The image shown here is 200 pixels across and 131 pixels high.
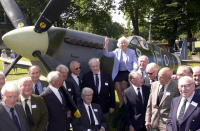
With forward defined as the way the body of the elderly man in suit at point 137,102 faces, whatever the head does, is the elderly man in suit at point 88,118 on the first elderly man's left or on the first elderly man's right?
on the first elderly man's right

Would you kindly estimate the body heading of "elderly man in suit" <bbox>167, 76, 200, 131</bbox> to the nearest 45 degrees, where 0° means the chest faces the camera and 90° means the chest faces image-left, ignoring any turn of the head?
approximately 45°

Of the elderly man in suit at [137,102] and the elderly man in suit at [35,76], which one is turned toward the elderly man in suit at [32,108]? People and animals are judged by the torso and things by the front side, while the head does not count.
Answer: the elderly man in suit at [35,76]

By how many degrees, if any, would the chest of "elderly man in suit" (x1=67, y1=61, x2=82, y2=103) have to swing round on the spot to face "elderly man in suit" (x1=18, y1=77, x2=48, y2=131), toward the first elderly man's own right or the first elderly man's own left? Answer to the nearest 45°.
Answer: approximately 45° to the first elderly man's own right

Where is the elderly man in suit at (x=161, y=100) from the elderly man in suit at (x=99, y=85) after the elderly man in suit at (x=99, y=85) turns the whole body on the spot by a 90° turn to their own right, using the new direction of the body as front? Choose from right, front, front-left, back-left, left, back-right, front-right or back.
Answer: back-left

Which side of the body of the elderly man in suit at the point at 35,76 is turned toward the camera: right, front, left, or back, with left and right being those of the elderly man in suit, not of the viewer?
front

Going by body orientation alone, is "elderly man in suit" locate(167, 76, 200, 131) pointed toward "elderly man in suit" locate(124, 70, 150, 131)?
no

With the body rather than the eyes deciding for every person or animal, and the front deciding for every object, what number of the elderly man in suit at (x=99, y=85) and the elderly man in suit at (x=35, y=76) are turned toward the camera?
2

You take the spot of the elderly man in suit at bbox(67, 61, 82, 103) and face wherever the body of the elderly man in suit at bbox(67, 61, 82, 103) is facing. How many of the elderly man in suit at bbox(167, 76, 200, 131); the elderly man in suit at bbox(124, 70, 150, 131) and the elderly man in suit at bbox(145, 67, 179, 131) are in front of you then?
3

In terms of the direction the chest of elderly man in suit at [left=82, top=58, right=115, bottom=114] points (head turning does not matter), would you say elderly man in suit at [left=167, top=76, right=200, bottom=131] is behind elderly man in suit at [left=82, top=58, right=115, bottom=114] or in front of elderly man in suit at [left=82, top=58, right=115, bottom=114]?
in front

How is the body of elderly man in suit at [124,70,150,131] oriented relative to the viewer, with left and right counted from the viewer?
facing the viewer and to the right of the viewer

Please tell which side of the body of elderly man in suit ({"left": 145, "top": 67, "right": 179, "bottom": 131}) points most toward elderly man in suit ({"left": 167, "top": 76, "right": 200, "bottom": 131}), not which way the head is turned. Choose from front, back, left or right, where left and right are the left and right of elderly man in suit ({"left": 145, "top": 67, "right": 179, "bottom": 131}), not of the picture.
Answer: left

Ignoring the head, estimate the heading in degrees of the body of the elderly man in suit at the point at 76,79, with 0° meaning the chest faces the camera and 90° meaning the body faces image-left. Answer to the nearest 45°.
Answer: approximately 315°

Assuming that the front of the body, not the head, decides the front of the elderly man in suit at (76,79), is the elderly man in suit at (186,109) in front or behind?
in front

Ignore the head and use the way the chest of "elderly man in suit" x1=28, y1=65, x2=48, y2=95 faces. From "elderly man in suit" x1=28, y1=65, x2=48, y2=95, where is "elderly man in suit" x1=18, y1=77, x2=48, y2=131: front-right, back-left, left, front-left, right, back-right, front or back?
front

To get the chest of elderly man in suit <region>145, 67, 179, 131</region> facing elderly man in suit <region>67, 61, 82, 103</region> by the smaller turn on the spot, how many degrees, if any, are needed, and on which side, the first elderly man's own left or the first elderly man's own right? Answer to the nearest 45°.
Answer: approximately 90° to the first elderly man's own right
